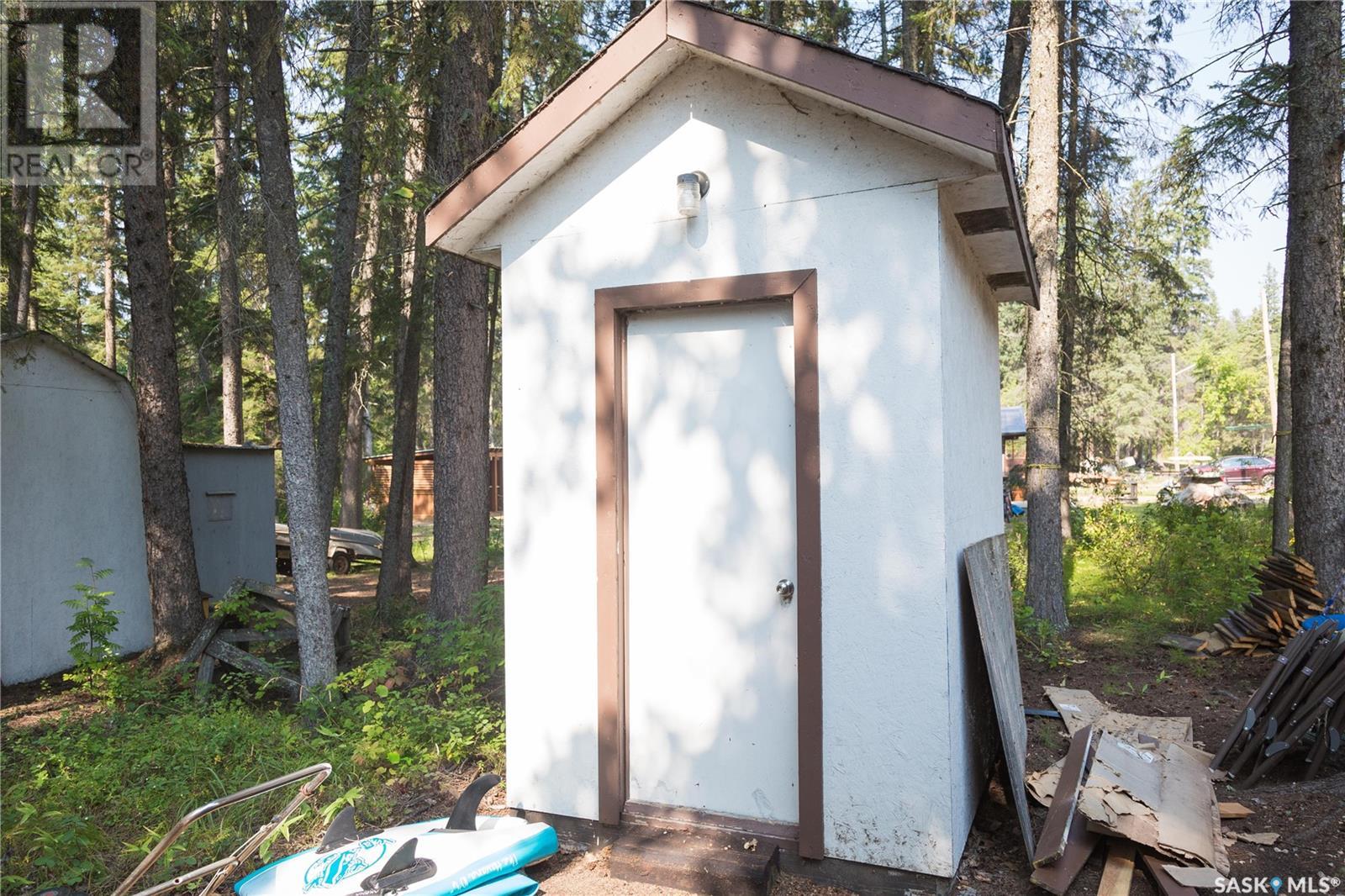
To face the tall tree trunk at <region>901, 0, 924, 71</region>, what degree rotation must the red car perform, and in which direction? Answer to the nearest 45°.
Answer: approximately 90° to its left

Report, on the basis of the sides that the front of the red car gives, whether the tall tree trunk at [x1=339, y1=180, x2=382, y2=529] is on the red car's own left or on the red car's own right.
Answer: on the red car's own left

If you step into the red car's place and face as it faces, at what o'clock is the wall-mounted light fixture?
The wall-mounted light fixture is roughly at 9 o'clock from the red car.

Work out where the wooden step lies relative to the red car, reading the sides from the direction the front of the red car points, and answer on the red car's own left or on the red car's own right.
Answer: on the red car's own left

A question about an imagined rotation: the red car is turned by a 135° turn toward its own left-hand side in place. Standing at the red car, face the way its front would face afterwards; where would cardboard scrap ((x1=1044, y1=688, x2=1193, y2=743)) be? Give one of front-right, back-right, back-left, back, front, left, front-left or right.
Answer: front-right

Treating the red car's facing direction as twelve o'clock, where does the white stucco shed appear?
The white stucco shed is roughly at 9 o'clock from the red car.

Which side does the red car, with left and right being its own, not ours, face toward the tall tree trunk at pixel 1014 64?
left

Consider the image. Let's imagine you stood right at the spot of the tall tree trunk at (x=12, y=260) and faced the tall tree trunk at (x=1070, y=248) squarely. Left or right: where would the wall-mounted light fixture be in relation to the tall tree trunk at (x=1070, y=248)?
right

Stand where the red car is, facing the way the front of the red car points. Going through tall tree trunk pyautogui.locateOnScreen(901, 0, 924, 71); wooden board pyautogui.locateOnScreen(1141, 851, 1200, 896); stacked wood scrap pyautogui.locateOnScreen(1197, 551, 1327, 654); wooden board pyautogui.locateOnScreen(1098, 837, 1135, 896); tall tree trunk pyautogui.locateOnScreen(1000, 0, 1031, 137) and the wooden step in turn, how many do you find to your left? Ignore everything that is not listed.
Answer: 6

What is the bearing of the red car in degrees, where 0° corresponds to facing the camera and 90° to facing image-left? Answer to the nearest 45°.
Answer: approximately 90°
